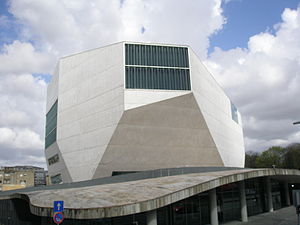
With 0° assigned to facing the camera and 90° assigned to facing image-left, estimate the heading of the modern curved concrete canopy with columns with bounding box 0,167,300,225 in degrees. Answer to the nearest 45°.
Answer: approximately 315°

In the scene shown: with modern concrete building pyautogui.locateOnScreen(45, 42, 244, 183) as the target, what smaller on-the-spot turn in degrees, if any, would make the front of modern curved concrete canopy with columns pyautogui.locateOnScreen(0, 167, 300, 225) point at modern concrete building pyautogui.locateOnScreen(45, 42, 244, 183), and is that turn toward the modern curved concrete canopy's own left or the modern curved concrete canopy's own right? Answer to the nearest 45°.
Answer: approximately 135° to the modern curved concrete canopy's own left
